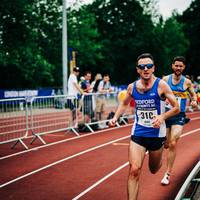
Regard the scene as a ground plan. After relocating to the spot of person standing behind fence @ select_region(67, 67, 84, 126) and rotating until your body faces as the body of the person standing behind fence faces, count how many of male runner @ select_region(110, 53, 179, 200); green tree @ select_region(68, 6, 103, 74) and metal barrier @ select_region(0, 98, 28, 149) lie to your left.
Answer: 1

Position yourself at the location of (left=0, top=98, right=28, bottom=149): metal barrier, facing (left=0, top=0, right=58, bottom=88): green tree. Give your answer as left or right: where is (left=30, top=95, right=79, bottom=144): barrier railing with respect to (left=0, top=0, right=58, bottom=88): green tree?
right

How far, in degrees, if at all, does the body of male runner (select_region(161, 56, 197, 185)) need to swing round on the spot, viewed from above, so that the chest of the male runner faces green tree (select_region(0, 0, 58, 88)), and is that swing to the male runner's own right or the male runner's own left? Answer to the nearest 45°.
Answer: approximately 135° to the male runner's own right

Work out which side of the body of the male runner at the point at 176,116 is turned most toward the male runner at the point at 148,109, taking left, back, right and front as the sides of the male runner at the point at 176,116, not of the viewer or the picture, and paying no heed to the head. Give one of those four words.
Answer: front

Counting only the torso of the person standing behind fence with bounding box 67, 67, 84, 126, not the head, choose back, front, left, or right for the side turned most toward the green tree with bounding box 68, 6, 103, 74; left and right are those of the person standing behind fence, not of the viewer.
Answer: left

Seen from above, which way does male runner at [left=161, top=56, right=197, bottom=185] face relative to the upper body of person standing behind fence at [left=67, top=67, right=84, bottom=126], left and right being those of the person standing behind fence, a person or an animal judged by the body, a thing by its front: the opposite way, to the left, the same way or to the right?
to the right

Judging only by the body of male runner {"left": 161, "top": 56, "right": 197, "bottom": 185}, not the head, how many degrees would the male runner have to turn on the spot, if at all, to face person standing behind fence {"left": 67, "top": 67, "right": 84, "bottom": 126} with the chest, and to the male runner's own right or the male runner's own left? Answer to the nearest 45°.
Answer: approximately 135° to the male runner's own right

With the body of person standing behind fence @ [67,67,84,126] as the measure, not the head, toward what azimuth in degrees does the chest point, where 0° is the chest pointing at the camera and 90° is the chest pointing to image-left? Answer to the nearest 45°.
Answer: approximately 270°

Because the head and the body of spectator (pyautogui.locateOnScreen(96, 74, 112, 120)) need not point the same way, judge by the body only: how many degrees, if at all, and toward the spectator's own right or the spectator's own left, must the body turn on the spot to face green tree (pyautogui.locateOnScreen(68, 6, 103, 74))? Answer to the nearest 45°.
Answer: approximately 135° to the spectator's own left

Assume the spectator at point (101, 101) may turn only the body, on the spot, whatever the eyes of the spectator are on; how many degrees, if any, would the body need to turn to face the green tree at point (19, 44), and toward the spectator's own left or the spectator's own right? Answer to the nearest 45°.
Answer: approximately 180°

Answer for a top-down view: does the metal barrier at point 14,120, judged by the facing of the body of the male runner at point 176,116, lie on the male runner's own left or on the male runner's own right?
on the male runner's own right

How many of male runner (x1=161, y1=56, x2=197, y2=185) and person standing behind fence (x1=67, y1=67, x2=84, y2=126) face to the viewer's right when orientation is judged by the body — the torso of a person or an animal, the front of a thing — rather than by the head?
1
